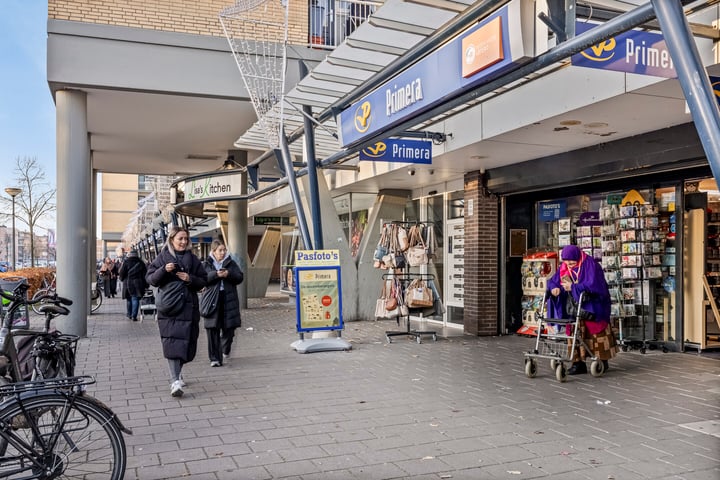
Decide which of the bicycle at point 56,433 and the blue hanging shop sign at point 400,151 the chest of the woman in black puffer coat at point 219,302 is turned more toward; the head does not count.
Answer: the bicycle

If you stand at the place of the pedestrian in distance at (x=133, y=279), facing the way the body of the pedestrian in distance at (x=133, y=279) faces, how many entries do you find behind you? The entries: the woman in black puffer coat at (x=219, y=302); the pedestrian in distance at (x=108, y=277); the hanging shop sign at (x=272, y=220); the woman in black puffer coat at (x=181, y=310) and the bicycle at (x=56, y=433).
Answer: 3

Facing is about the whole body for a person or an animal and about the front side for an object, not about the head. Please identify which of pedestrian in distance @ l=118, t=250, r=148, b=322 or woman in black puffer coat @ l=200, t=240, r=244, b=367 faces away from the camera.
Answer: the pedestrian in distance

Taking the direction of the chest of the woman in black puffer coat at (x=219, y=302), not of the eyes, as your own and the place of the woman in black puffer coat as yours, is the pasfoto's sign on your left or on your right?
on your left

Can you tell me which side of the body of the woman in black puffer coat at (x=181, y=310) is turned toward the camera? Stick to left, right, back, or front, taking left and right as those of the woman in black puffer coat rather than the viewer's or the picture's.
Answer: front

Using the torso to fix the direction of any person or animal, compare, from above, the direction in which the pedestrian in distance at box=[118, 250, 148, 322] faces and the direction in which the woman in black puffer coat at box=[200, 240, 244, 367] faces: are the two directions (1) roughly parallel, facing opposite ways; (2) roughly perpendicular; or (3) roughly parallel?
roughly parallel, facing opposite ways

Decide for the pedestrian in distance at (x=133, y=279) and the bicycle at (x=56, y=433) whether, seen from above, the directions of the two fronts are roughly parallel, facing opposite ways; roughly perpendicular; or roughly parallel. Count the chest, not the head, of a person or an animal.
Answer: roughly perpendicular

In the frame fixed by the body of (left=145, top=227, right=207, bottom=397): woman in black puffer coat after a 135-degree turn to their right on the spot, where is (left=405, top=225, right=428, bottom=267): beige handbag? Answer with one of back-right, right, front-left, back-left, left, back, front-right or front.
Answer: right

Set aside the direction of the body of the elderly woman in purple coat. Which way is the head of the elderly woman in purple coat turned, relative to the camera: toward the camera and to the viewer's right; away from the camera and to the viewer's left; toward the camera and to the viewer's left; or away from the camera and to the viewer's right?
toward the camera and to the viewer's left

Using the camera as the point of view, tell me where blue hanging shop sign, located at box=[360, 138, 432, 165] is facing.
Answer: facing the viewer

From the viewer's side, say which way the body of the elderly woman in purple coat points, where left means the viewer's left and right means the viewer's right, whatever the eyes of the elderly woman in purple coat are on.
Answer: facing the viewer and to the left of the viewer

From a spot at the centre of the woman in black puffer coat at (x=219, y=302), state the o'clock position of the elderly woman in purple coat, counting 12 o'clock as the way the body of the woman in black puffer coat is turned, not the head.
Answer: The elderly woman in purple coat is roughly at 10 o'clock from the woman in black puffer coat.

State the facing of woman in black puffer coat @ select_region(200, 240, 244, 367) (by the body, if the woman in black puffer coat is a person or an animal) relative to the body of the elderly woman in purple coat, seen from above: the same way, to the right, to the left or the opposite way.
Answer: to the left

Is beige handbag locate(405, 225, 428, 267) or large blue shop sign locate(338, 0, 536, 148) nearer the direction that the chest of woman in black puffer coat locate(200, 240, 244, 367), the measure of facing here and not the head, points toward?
the large blue shop sign

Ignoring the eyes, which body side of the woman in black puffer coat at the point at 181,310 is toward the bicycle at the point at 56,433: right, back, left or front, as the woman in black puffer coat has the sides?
front
